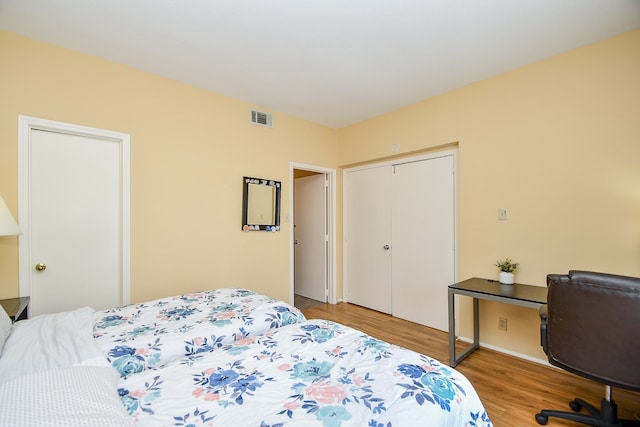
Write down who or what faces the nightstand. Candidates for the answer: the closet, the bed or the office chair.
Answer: the closet

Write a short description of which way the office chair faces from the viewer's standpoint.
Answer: facing away from the viewer

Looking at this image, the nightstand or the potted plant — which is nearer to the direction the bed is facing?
the potted plant

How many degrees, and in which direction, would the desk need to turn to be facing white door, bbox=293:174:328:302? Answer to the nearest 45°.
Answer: approximately 45° to its right

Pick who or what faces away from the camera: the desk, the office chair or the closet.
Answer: the office chair

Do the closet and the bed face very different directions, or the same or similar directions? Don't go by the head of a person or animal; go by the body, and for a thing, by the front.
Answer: very different directions

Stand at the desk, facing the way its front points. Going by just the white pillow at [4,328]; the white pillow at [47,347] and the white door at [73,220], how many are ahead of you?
3

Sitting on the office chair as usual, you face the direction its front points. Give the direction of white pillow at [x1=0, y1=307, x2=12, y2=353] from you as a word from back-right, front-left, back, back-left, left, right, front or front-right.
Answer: back-left

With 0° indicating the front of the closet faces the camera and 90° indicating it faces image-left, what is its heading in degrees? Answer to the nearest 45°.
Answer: approximately 45°

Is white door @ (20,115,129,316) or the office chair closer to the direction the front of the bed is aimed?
the office chair

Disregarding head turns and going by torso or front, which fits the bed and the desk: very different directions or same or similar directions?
very different directions
